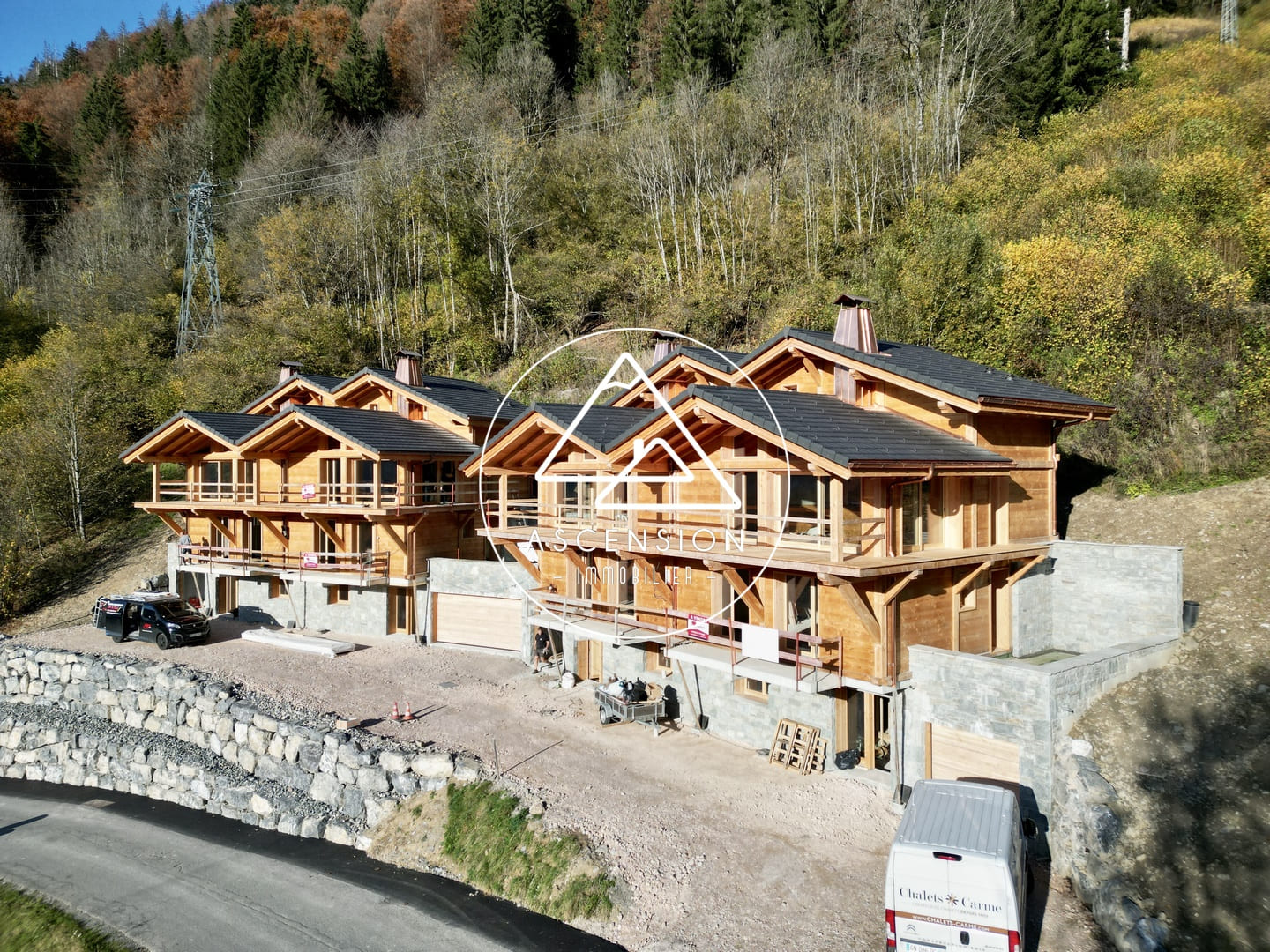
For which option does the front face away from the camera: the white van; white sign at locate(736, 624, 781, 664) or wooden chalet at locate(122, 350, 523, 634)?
the white van

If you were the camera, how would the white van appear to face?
facing away from the viewer

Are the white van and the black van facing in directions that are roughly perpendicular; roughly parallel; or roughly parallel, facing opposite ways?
roughly perpendicular

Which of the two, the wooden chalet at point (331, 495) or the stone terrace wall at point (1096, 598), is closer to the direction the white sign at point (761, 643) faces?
the wooden chalet

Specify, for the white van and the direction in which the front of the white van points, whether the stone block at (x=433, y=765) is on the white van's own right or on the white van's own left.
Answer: on the white van's own left

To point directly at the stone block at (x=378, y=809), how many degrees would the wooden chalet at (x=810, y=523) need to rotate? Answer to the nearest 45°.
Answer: approximately 45° to its right

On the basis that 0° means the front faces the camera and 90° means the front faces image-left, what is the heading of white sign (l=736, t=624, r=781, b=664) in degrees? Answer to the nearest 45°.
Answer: approximately 45°

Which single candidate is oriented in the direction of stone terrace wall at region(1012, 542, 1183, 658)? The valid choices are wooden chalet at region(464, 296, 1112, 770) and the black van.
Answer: the black van

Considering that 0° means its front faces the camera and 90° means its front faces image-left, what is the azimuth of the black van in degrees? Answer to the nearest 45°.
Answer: approximately 315°

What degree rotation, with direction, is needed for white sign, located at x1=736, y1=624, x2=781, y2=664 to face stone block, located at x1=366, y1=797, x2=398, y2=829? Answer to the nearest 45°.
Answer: approximately 45° to its right

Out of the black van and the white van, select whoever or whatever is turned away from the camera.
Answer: the white van

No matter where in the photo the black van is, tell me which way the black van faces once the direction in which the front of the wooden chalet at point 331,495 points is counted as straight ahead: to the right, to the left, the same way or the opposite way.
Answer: to the left
